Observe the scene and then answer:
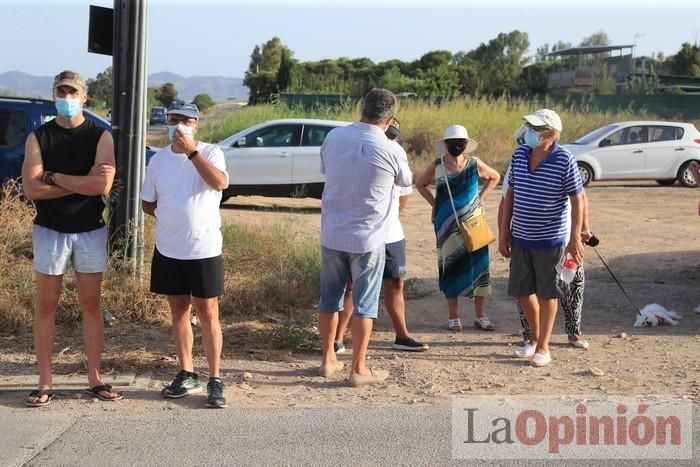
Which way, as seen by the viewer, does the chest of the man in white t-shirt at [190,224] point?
toward the camera

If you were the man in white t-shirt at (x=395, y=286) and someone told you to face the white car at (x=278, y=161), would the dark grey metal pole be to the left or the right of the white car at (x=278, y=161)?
left

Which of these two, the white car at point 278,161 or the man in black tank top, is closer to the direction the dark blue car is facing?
the white car

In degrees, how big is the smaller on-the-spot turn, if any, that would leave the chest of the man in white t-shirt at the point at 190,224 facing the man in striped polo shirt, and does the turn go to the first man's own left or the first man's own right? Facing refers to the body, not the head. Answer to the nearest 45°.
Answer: approximately 90° to the first man's own left

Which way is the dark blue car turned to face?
to the viewer's right

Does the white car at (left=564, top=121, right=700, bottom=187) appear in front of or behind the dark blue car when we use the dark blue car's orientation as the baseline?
in front

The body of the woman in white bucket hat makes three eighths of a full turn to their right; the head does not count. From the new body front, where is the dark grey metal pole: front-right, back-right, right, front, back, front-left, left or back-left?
front-left

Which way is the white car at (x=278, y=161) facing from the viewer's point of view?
to the viewer's left

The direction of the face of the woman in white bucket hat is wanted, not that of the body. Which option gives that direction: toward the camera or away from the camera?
toward the camera

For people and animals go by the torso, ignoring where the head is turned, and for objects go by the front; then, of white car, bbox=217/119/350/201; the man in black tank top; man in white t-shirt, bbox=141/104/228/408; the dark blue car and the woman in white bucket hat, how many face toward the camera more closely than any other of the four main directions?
3

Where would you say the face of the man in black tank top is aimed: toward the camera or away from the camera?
toward the camera

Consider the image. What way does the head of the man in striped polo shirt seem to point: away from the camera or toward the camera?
toward the camera

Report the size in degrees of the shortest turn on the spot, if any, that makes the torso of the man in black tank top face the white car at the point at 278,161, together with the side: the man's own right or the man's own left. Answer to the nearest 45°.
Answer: approximately 180°

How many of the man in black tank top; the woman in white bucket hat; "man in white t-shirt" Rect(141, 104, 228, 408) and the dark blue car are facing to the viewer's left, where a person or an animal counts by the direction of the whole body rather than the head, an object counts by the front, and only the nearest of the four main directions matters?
0

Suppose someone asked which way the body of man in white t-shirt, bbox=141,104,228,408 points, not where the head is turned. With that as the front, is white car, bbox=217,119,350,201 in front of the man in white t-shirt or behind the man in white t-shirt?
behind

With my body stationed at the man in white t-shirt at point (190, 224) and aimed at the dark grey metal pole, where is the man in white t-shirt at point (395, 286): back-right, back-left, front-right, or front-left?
front-right
